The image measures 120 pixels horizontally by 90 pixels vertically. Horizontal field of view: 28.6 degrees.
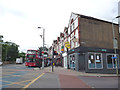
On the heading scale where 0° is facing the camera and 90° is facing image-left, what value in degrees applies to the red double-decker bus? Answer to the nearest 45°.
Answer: approximately 0°

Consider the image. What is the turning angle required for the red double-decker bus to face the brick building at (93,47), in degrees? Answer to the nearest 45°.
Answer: approximately 45° to its left
